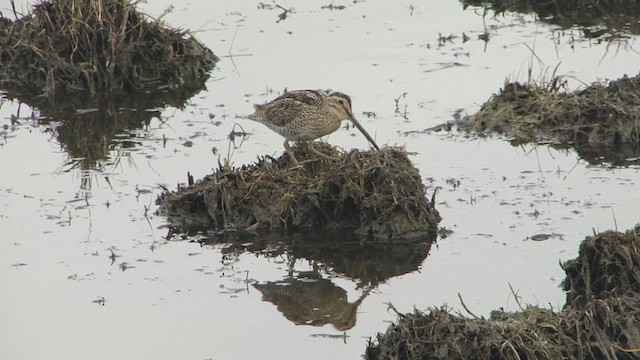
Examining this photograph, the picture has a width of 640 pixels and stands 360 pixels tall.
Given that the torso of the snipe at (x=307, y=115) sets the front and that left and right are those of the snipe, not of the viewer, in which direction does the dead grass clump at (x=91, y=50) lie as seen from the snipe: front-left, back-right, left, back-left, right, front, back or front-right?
back-left

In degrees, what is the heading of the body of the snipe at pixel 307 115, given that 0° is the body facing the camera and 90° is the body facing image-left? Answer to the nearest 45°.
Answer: approximately 270°

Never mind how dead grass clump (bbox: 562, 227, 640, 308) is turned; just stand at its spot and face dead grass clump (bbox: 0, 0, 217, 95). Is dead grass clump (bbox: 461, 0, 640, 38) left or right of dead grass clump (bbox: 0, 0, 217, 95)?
right

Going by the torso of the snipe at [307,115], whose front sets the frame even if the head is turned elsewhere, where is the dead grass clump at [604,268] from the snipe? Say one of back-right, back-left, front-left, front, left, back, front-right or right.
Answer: front-right
